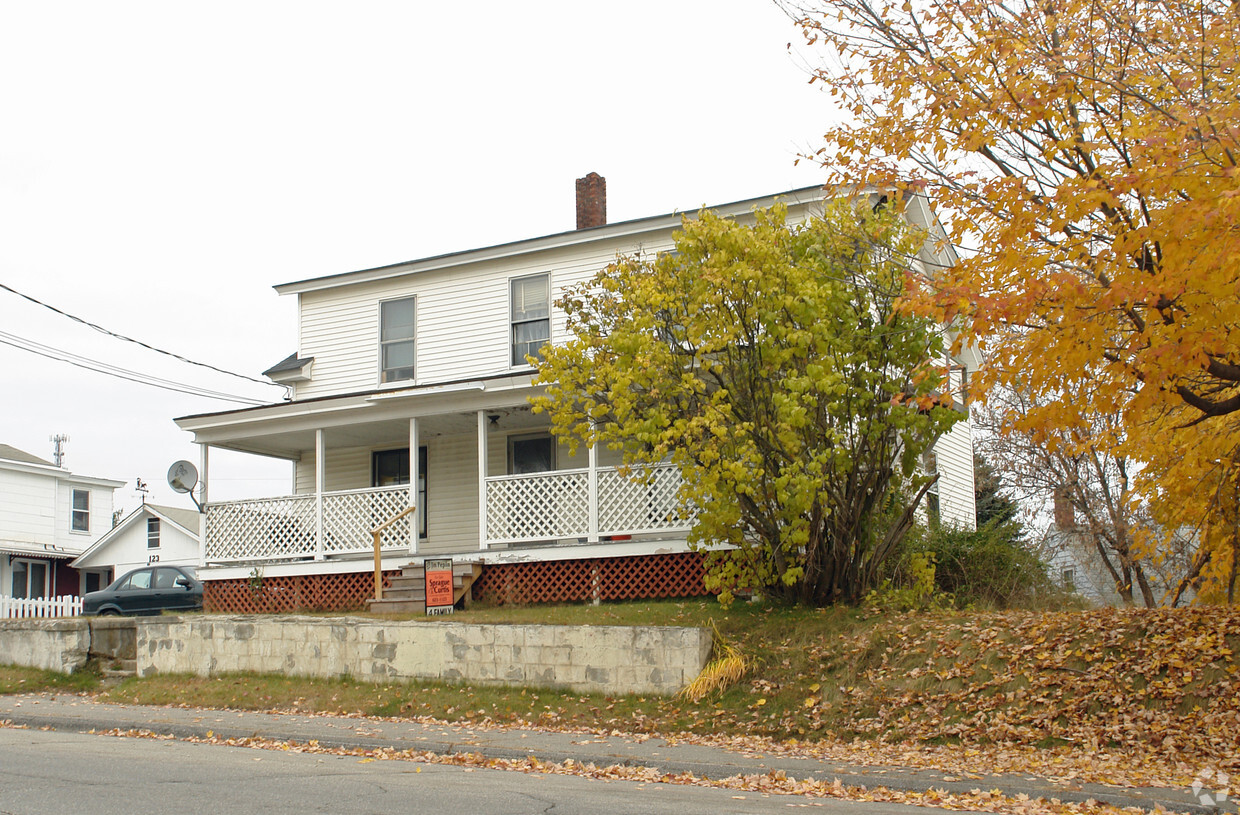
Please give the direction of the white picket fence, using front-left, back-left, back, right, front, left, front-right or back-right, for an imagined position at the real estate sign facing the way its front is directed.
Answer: back-right

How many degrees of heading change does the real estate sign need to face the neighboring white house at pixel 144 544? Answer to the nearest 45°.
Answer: approximately 180°

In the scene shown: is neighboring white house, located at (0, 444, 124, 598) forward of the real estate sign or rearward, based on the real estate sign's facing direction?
rearward

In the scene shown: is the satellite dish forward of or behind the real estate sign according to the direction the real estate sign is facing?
behind

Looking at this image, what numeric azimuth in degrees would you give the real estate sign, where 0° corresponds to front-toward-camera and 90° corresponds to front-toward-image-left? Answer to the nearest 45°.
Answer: approximately 0°

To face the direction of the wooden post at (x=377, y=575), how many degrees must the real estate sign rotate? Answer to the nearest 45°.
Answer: approximately 135° to its right
